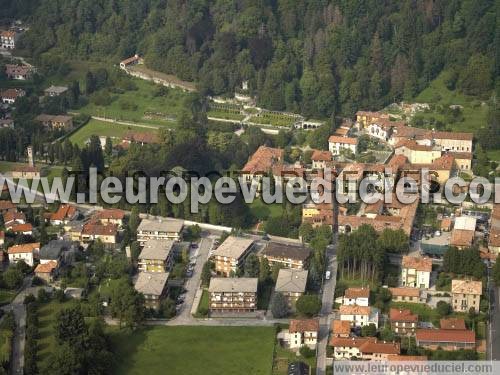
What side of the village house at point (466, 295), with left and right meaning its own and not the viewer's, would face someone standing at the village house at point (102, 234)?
right

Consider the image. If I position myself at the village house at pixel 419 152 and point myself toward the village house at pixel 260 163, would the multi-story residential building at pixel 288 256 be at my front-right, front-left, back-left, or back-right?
front-left

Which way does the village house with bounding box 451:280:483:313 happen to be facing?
toward the camera

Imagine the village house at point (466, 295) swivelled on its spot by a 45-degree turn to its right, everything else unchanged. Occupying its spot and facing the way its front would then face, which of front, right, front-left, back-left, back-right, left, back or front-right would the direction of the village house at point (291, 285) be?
front-right

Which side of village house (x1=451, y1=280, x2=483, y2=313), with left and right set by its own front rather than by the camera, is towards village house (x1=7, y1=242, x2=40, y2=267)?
right

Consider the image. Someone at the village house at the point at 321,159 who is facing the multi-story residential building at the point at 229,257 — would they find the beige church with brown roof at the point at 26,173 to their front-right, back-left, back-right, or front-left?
front-right

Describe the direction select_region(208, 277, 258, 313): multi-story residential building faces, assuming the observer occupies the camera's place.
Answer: facing the viewer

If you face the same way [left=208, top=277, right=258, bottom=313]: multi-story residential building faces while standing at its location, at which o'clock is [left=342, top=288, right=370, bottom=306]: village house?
The village house is roughly at 9 o'clock from the multi-story residential building.

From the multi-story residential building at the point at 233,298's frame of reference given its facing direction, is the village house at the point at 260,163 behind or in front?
behind

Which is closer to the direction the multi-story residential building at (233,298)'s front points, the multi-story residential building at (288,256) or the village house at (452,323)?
the village house

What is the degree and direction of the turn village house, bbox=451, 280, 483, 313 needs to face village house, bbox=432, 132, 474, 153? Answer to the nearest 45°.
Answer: approximately 180°

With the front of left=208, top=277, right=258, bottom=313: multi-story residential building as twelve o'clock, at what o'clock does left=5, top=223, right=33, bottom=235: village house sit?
The village house is roughly at 4 o'clock from the multi-story residential building.

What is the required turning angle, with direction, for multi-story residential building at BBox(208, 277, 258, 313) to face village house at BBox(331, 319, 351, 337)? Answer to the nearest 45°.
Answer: approximately 45° to its left

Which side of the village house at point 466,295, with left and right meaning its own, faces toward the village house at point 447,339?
front

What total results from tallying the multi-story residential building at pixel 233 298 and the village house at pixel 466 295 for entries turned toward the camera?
2

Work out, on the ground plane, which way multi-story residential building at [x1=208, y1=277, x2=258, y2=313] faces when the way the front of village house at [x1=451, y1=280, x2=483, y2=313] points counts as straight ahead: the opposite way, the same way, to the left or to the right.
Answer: the same way

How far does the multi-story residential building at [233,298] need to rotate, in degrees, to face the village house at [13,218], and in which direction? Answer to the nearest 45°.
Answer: approximately 135° to its right
